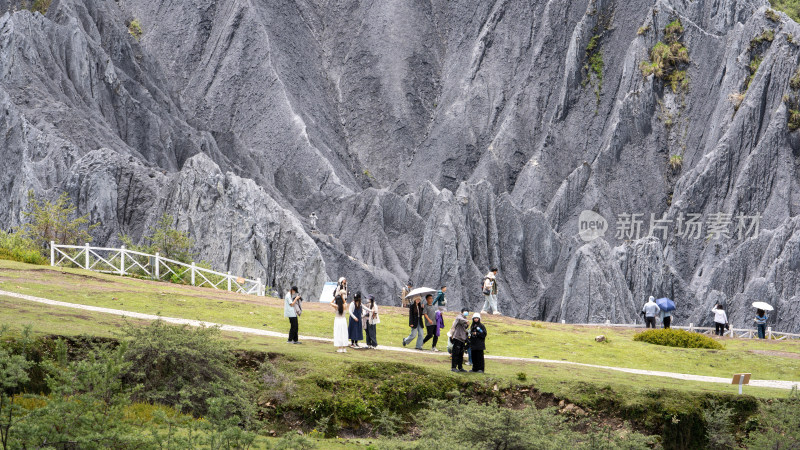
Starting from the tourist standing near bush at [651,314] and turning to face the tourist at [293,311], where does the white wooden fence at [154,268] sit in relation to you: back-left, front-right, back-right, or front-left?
front-right

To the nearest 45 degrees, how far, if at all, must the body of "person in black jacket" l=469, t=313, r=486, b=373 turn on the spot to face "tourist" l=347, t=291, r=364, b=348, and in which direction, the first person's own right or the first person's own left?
approximately 135° to the first person's own right

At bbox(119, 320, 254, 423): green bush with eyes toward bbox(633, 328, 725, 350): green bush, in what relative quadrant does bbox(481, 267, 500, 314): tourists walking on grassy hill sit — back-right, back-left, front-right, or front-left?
front-left

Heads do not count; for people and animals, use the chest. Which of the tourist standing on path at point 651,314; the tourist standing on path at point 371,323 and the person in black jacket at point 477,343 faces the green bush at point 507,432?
the person in black jacket

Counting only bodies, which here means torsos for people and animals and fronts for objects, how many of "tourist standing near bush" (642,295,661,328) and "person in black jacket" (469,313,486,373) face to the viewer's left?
0

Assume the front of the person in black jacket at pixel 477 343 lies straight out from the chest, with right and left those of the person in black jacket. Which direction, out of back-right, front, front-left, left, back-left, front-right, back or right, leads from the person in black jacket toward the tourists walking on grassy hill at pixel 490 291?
back

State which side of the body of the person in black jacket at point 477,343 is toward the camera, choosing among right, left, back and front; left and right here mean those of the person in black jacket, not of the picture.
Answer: front
